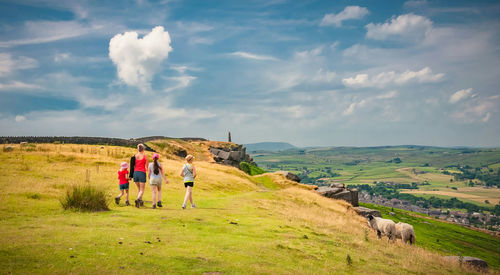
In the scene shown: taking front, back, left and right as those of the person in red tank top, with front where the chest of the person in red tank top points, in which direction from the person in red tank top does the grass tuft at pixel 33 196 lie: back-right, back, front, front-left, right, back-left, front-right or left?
left

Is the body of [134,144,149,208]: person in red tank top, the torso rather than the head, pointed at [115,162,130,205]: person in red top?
no

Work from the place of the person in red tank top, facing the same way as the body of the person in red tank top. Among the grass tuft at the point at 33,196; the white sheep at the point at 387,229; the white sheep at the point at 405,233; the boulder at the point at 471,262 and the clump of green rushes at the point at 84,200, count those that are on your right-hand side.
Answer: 3

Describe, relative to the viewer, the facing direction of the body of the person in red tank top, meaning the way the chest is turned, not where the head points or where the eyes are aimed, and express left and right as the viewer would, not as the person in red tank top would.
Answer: facing away from the viewer

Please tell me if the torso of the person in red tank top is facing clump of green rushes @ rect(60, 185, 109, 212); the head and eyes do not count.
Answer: no

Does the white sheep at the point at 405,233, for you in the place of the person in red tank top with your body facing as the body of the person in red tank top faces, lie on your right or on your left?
on your right

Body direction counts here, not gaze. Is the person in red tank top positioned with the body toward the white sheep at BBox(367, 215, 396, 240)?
no

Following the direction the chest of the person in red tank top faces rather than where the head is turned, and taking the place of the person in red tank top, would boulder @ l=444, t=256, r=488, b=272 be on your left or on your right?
on your right

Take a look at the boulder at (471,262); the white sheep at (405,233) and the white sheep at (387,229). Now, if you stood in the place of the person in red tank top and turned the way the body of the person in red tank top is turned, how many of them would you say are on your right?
3
